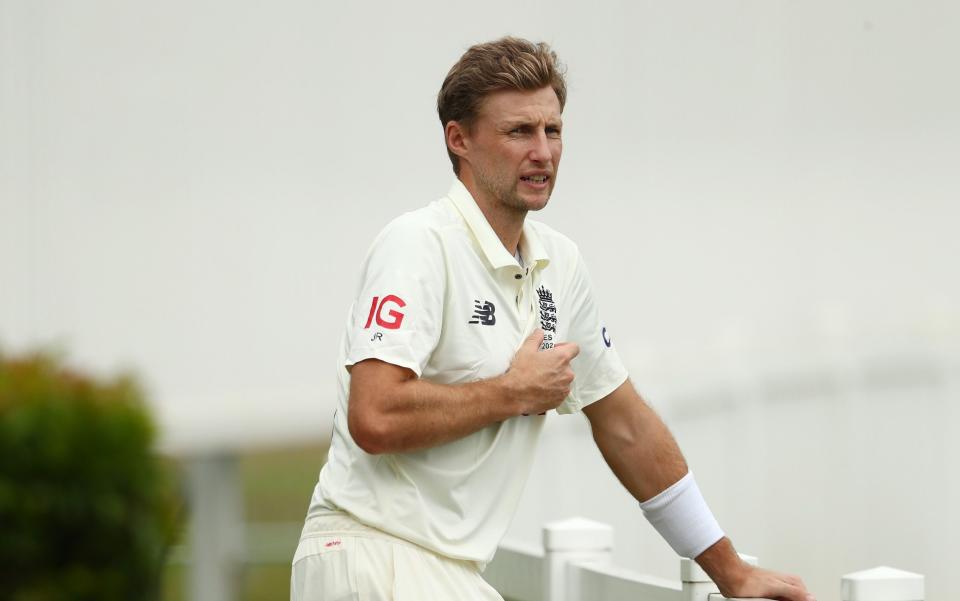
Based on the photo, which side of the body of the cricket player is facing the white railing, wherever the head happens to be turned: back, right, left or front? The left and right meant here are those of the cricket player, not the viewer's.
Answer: left

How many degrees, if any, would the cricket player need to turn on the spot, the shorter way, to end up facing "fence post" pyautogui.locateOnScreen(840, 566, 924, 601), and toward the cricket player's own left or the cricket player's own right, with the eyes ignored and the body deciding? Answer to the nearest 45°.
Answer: approximately 45° to the cricket player's own left

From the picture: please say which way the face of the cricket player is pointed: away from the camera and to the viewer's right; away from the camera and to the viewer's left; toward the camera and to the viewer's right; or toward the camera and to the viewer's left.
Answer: toward the camera and to the viewer's right
